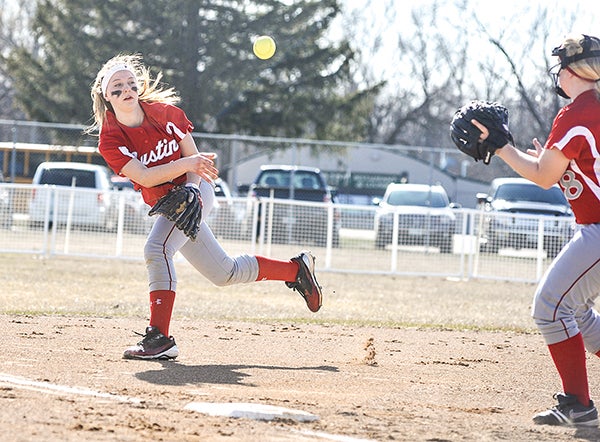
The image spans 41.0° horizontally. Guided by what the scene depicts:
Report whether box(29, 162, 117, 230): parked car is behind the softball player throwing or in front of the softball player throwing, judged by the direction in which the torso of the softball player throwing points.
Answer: behind

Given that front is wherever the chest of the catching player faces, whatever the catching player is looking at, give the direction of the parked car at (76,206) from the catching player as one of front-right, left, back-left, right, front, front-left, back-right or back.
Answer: front-right

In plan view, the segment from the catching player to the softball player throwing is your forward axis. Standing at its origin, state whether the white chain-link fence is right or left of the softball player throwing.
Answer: right

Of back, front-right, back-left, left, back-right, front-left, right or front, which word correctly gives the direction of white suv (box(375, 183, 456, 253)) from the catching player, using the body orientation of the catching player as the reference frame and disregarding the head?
right

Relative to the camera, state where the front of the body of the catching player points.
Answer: to the viewer's left

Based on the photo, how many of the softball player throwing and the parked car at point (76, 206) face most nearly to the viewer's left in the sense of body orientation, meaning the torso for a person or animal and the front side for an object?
0

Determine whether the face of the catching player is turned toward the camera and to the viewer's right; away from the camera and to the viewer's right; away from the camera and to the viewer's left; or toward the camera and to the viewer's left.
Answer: away from the camera and to the viewer's left

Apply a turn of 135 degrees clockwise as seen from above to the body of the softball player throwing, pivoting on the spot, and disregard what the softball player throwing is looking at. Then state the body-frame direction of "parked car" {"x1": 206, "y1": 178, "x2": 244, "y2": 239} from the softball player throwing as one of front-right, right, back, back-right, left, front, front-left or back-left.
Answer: front-right

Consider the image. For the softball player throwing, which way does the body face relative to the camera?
toward the camera

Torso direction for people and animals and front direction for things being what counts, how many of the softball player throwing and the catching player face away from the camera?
0

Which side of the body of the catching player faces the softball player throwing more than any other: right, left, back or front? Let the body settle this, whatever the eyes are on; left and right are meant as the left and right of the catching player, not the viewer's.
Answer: front

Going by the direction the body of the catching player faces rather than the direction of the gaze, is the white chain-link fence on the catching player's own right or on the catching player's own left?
on the catching player's own right

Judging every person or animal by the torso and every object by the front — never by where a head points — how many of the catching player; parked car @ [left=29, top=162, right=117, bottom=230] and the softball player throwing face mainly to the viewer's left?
1
